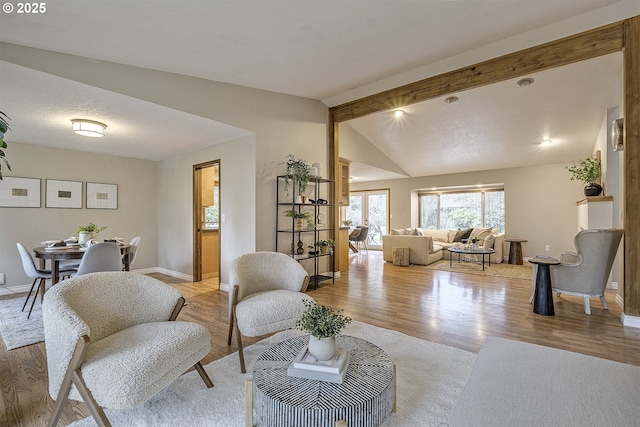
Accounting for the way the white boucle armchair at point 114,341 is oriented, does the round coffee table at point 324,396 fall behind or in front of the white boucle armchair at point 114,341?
in front

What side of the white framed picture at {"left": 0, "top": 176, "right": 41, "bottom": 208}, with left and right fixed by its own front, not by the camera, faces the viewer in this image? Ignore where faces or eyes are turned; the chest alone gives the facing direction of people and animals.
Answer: front

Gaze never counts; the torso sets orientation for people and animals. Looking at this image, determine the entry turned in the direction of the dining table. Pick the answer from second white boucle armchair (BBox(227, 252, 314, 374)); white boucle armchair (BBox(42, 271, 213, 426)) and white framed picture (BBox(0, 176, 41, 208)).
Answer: the white framed picture

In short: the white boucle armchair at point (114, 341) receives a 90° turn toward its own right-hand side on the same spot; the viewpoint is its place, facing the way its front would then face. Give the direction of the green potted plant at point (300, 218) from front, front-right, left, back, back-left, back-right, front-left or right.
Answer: back

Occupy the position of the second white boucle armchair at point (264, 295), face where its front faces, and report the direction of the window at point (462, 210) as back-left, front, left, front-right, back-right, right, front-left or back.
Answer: left

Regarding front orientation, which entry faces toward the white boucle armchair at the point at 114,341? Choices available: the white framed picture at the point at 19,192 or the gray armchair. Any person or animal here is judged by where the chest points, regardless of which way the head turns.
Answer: the white framed picture

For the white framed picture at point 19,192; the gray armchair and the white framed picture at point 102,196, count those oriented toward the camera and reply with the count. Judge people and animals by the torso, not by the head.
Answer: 2

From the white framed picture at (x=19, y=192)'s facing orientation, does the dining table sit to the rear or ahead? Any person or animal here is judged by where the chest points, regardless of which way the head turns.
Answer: ahead

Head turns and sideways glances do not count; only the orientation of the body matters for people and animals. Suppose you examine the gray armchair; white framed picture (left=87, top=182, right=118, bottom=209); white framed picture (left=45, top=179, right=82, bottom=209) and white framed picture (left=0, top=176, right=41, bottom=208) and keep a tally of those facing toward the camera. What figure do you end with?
3

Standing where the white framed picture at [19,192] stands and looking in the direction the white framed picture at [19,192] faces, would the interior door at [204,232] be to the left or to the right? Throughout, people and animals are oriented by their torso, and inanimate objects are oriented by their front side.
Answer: on its left

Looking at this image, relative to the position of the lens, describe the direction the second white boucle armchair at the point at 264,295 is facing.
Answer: facing the viewer and to the right of the viewer

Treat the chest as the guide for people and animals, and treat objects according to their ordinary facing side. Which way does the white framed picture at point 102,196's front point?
toward the camera

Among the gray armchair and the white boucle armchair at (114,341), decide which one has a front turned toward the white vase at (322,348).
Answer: the white boucle armchair
